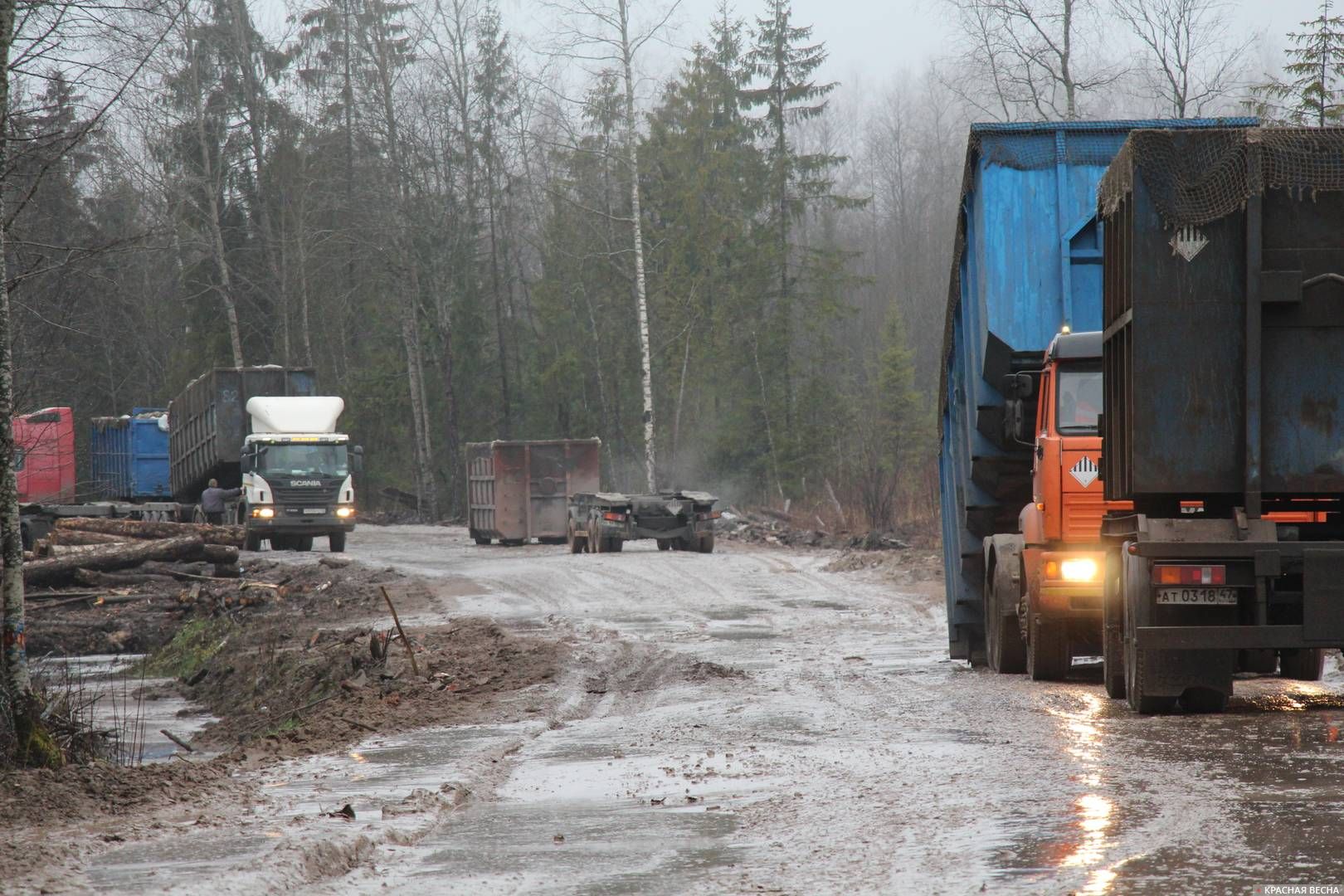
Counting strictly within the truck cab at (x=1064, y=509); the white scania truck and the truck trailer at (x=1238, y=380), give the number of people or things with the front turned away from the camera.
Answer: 1

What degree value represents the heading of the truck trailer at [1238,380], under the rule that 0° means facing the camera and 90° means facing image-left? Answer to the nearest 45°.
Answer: approximately 180°

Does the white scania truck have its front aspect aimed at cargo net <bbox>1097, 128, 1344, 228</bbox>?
yes

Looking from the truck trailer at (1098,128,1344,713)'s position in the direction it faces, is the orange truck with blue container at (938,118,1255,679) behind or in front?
in front

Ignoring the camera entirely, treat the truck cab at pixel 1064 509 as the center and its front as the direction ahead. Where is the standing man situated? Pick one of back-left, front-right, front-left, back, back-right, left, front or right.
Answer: back-right

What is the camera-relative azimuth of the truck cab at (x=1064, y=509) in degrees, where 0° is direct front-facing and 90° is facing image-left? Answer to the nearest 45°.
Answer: approximately 0°

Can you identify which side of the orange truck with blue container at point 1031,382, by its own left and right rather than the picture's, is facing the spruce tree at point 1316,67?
back

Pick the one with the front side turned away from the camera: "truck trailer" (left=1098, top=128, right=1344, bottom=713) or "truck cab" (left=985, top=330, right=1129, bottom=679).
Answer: the truck trailer

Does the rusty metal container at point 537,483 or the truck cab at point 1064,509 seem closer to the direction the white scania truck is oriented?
the truck cab

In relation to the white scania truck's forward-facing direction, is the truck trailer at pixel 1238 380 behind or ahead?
ahead

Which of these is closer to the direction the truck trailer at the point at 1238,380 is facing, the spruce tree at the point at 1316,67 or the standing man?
the spruce tree

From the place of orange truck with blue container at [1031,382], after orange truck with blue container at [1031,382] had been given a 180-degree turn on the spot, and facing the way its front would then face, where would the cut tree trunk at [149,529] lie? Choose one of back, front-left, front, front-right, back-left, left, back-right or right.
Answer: front-left

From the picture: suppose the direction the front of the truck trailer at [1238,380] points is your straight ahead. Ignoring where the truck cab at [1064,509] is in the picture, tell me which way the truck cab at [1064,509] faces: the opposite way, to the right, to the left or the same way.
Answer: the opposite way

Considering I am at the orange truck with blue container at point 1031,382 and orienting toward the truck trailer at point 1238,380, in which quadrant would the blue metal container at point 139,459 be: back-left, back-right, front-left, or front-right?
back-right
